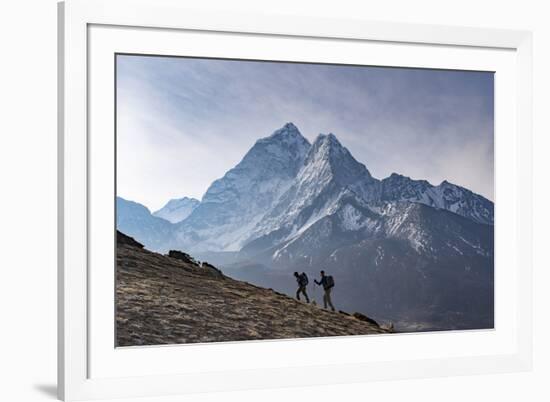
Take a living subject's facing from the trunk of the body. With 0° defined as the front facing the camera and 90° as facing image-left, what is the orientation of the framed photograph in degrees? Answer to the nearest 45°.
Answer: approximately 315°
